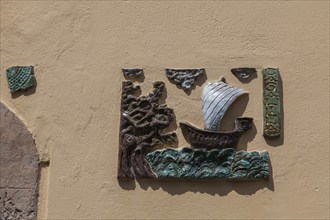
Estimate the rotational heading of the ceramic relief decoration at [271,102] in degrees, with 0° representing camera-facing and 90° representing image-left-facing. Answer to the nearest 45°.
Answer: approximately 0°

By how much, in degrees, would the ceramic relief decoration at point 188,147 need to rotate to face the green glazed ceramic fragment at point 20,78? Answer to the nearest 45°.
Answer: approximately 90° to its right

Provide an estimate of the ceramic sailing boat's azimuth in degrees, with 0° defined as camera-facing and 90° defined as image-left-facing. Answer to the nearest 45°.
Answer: approximately 90°

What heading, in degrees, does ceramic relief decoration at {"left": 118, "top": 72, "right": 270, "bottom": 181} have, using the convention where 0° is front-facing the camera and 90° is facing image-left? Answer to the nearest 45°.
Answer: approximately 0°

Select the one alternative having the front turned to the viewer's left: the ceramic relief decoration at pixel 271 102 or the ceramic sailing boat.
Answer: the ceramic sailing boat

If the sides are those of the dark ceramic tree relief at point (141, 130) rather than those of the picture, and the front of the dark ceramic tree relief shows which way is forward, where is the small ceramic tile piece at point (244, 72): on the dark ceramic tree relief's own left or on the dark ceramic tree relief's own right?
on the dark ceramic tree relief's own left

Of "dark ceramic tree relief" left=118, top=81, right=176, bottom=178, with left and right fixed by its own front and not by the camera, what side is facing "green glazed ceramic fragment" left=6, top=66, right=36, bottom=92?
right

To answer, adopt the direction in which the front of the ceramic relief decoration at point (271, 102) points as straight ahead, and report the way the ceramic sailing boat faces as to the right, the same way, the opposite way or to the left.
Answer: to the right
